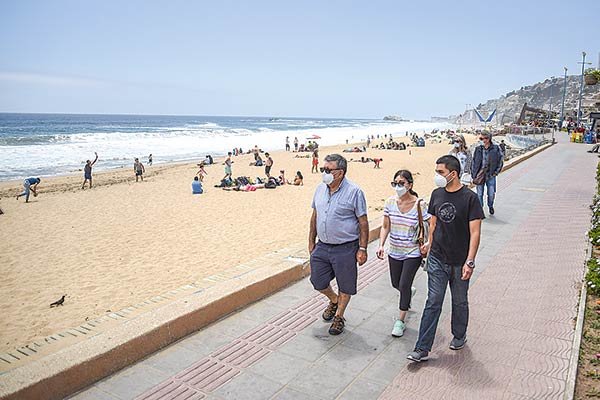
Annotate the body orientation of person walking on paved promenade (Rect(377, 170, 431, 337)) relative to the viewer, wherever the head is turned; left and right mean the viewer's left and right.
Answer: facing the viewer and to the left of the viewer

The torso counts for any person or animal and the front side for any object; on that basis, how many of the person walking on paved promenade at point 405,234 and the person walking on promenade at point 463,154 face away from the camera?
0

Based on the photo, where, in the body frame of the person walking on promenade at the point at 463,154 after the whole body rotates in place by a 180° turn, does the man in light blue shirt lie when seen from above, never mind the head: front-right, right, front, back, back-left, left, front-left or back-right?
back-right

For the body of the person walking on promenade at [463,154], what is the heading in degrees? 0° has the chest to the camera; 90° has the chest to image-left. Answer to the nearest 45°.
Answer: approximately 45°

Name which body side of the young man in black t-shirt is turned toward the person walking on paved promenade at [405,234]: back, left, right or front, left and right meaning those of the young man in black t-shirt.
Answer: right

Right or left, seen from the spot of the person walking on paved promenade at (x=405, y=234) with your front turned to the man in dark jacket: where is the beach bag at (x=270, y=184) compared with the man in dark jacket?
left

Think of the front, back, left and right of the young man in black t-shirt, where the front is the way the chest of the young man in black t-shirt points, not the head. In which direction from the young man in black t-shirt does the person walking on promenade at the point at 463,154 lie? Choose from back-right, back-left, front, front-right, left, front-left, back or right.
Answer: back-right

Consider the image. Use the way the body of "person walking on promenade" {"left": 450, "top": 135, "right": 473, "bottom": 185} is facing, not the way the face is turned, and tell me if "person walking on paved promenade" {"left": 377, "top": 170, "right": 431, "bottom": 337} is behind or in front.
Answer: in front

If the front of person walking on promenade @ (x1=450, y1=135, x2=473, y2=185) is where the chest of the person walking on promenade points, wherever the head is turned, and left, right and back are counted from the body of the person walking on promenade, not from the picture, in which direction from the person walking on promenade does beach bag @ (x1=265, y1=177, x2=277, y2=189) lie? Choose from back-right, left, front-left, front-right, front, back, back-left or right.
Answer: right
